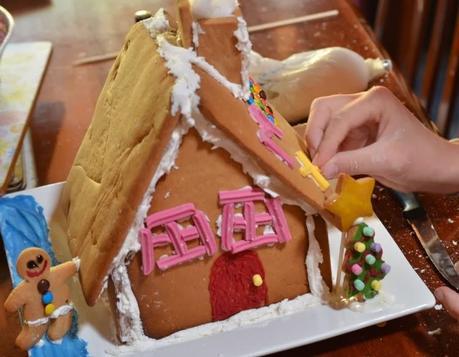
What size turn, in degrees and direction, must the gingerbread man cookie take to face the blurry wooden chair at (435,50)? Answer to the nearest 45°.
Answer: approximately 135° to its left

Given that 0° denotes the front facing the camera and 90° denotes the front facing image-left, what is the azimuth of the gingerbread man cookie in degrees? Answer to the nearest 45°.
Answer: approximately 0°
